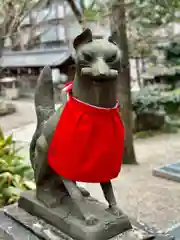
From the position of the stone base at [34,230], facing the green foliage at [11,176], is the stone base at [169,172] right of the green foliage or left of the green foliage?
right

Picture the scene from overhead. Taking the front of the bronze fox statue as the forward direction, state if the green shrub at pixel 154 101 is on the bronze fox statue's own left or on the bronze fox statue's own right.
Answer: on the bronze fox statue's own left

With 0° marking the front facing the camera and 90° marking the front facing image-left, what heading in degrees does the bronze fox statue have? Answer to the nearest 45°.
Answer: approximately 315°

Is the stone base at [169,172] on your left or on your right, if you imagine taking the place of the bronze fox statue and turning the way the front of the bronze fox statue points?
on your left
